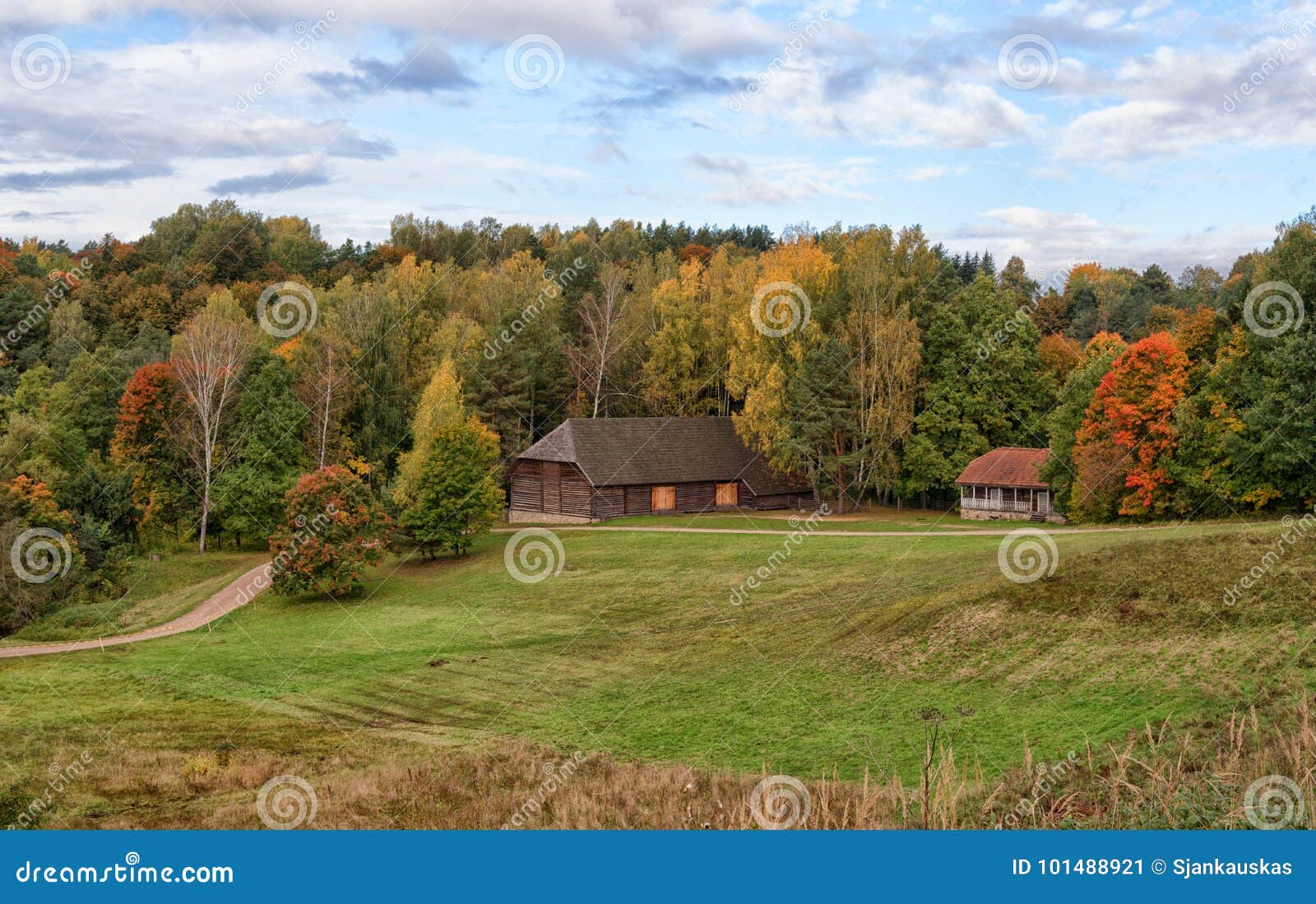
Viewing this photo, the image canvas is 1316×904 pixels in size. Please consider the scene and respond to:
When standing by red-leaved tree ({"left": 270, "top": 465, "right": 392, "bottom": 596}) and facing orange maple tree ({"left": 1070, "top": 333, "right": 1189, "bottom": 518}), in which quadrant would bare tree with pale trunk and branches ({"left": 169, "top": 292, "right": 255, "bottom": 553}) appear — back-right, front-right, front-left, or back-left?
back-left

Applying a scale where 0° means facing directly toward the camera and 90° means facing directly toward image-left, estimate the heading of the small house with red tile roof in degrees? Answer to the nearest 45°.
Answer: approximately 0°

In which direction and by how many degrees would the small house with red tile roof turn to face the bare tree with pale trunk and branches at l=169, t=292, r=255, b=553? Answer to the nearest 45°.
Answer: approximately 90° to its right

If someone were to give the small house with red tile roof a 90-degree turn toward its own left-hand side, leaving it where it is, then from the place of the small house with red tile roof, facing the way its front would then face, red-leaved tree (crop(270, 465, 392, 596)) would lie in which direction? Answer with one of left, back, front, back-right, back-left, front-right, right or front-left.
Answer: back-right
